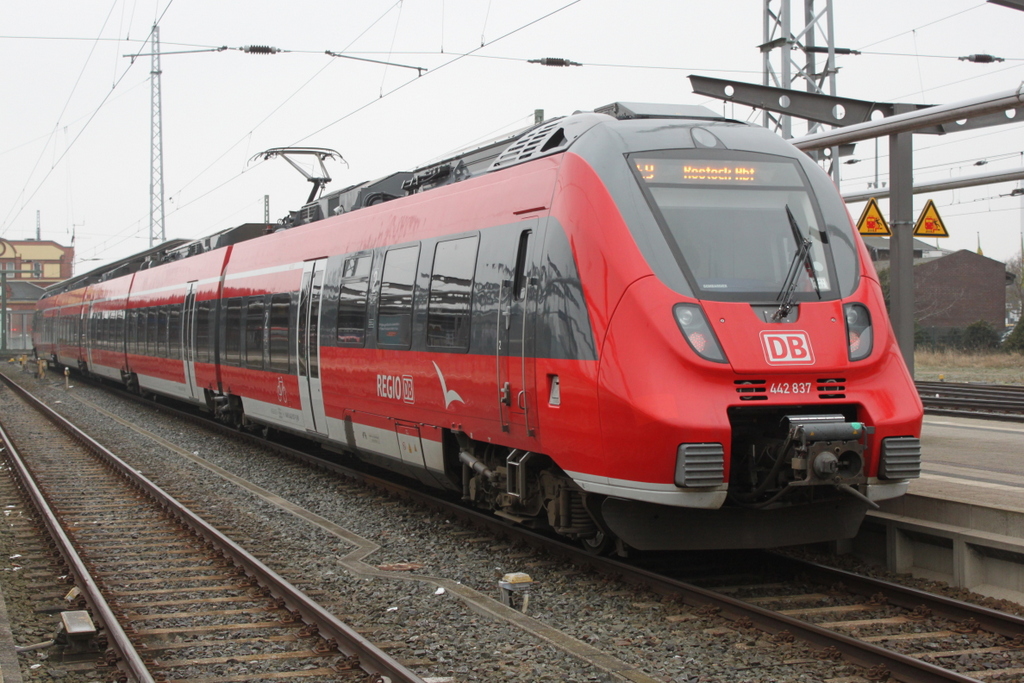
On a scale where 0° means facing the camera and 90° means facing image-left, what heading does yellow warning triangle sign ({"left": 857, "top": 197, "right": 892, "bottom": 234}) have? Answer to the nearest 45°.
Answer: approximately 0°

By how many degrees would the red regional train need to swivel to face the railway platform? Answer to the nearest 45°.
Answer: approximately 45° to its left

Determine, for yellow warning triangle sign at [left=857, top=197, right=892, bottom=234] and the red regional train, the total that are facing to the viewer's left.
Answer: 0

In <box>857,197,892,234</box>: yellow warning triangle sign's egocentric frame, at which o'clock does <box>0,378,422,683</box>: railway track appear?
The railway track is roughly at 1 o'clock from the yellow warning triangle sign.

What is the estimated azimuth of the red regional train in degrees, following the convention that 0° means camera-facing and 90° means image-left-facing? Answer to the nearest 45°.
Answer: approximately 315°

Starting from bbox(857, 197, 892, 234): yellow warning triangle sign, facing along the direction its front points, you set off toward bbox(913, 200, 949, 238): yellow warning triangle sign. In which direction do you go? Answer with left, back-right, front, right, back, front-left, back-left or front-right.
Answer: back-left

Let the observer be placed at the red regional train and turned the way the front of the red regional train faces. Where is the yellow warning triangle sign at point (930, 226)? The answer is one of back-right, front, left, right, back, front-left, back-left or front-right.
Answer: left

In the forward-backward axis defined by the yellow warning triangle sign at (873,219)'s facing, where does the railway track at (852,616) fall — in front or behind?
in front
